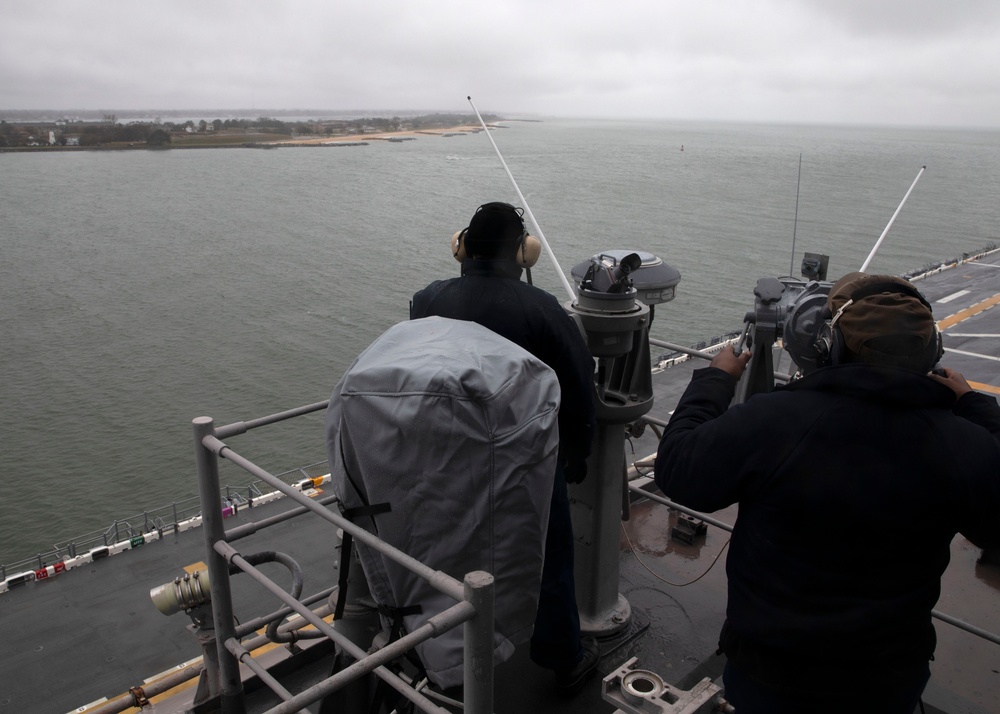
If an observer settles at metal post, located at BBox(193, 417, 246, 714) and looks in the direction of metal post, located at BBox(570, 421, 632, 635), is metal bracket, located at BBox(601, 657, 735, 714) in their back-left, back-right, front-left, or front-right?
front-right

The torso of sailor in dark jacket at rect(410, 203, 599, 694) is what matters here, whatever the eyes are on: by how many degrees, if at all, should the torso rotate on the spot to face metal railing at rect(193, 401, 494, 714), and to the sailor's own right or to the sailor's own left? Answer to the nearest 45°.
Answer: approximately 135° to the sailor's own left

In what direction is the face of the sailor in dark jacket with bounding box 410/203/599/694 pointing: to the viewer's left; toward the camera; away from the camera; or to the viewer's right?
away from the camera

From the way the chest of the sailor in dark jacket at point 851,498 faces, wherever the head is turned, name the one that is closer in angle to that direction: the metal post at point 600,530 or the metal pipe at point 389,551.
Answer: the metal post

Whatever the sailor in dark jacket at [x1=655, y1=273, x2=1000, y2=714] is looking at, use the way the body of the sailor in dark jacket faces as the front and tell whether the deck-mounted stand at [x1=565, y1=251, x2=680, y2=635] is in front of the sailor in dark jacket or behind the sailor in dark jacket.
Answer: in front

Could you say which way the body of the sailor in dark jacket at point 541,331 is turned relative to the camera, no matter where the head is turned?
away from the camera

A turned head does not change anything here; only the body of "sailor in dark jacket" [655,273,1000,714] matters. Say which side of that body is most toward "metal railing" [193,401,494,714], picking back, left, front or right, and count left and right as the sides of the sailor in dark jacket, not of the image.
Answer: left

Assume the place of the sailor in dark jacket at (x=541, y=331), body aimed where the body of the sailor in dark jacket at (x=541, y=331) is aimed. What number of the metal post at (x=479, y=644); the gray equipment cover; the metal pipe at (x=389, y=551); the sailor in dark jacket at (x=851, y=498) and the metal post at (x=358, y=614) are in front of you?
0

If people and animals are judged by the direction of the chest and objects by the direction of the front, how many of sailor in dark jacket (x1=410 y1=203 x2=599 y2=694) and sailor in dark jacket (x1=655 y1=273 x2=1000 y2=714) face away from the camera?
2

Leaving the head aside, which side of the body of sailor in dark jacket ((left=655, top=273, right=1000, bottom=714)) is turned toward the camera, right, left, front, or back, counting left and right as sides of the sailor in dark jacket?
back

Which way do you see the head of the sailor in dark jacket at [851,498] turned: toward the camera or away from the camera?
away from the camera

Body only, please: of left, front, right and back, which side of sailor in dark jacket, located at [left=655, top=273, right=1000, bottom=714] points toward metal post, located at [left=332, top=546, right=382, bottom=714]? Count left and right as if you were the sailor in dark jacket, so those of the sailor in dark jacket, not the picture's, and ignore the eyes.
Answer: left

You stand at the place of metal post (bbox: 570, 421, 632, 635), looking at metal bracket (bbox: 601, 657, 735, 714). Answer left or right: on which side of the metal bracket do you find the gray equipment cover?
right

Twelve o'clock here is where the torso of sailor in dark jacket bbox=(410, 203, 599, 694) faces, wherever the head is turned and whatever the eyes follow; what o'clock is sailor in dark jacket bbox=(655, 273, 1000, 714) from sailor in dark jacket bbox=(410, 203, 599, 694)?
sailor in dark jacket bbox=(655, 273, 1000, 714) is roughly at 5 o'clock from sailor in dark jacket bbox=(410, 203, 599, 694).

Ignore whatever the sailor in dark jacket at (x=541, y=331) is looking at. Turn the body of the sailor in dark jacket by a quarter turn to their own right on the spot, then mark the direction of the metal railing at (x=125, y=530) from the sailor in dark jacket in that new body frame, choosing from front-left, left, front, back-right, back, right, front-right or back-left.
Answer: back-left

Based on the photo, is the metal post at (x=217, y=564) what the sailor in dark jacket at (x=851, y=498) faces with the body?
no

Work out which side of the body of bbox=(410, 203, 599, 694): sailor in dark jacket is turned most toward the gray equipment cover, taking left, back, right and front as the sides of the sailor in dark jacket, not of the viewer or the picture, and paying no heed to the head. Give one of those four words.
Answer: back

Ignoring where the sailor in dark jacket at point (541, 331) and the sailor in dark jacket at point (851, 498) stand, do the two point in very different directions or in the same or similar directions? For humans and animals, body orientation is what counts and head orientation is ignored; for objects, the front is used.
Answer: same or similar directions

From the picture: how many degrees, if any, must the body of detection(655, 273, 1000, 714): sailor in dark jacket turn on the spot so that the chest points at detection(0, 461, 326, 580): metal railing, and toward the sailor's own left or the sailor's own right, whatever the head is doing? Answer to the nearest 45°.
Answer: approximately 45° to the sailor's own left
